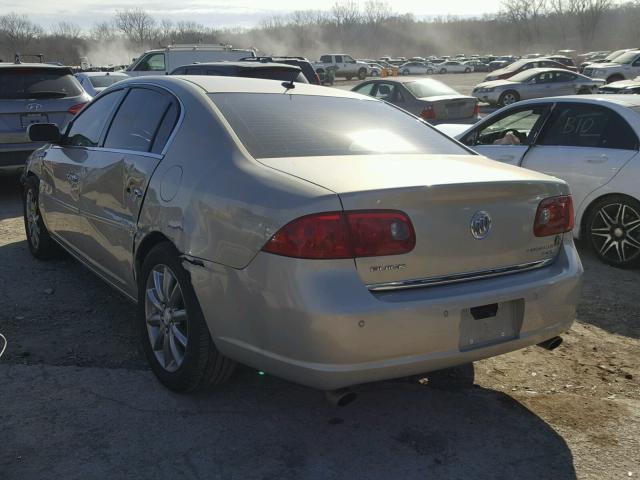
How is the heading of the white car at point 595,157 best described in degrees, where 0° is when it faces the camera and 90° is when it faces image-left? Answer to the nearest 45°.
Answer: approximately 135°

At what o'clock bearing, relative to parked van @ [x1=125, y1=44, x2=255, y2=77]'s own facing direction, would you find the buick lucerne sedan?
The buick lucerne sedan is roughly at 9 o'clock from the parked van.

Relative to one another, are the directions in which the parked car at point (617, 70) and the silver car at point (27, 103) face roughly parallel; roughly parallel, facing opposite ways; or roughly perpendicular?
roughly perpendicular

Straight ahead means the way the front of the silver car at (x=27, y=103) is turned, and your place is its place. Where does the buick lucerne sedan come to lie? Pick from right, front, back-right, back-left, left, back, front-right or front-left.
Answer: back

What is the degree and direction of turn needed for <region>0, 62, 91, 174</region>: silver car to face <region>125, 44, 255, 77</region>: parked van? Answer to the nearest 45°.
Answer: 0° — it already faces it

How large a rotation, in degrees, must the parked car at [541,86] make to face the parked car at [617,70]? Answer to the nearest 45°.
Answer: approximately 180°

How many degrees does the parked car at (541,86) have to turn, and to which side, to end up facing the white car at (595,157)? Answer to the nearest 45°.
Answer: approximately 45° to its left

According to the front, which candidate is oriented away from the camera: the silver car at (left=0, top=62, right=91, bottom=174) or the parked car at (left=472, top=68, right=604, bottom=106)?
the silver car

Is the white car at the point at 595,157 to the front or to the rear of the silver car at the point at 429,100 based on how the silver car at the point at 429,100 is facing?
to the rear

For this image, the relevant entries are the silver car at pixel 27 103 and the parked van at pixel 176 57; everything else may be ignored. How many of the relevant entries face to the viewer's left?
1

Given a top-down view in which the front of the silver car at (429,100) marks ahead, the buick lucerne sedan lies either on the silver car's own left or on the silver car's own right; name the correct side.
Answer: on the silver car's own left
